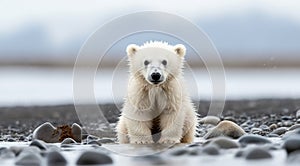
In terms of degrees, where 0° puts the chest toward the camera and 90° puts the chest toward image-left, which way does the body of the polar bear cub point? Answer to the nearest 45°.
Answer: approximately 0°

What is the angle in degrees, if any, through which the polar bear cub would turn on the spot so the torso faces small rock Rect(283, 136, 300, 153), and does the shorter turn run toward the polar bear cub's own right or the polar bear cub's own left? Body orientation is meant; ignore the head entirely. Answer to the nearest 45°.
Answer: approximately 45° to the polar bear cub's own left

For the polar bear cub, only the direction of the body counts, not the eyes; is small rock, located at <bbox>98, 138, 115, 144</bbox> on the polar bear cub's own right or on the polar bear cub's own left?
on the polar bear cub's own right

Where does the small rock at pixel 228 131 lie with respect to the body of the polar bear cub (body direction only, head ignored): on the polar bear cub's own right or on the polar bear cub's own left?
on the polar bear cub's own left

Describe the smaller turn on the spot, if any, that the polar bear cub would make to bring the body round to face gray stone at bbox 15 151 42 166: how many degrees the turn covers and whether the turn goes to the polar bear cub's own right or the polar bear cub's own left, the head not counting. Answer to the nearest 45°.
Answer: approximately 45° to the polar bear cub's own right
